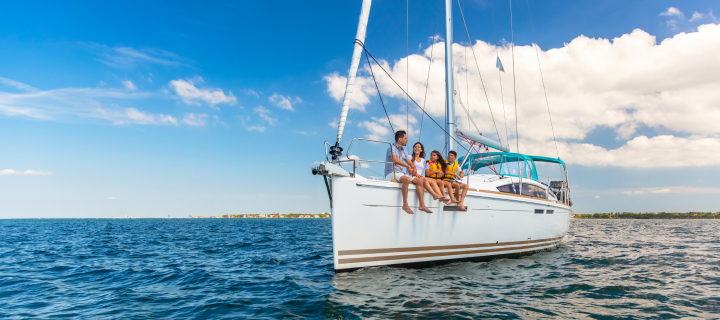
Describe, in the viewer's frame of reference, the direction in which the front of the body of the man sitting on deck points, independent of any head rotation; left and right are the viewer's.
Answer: facing the viewer and to the right of the viewer

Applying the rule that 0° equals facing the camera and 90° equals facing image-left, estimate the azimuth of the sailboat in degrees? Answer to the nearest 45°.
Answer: approximately 45°
